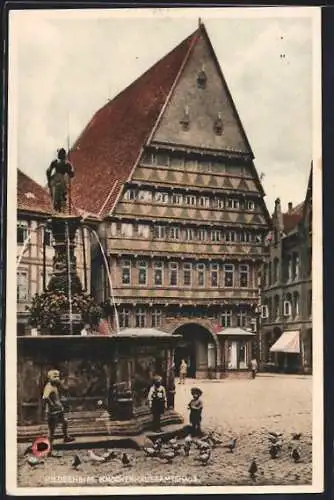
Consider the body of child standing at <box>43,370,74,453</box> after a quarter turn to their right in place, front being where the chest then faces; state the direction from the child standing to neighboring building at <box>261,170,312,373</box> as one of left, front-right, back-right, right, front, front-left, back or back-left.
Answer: back-left

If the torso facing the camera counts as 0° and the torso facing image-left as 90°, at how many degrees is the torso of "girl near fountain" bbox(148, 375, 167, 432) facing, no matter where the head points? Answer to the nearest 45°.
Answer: approximately 0°

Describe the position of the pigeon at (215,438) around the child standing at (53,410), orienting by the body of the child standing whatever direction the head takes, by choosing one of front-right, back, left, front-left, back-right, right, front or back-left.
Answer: front-left

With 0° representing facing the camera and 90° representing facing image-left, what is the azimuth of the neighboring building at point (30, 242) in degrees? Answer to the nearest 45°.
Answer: approximately 315°

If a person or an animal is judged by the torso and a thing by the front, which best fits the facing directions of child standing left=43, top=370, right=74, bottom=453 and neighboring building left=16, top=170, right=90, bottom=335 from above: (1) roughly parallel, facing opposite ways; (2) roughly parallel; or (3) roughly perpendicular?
roughly perpendicular

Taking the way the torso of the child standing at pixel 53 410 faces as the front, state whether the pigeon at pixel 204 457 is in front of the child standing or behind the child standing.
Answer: in front

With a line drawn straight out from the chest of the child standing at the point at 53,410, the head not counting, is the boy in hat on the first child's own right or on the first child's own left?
on the first child's own left
